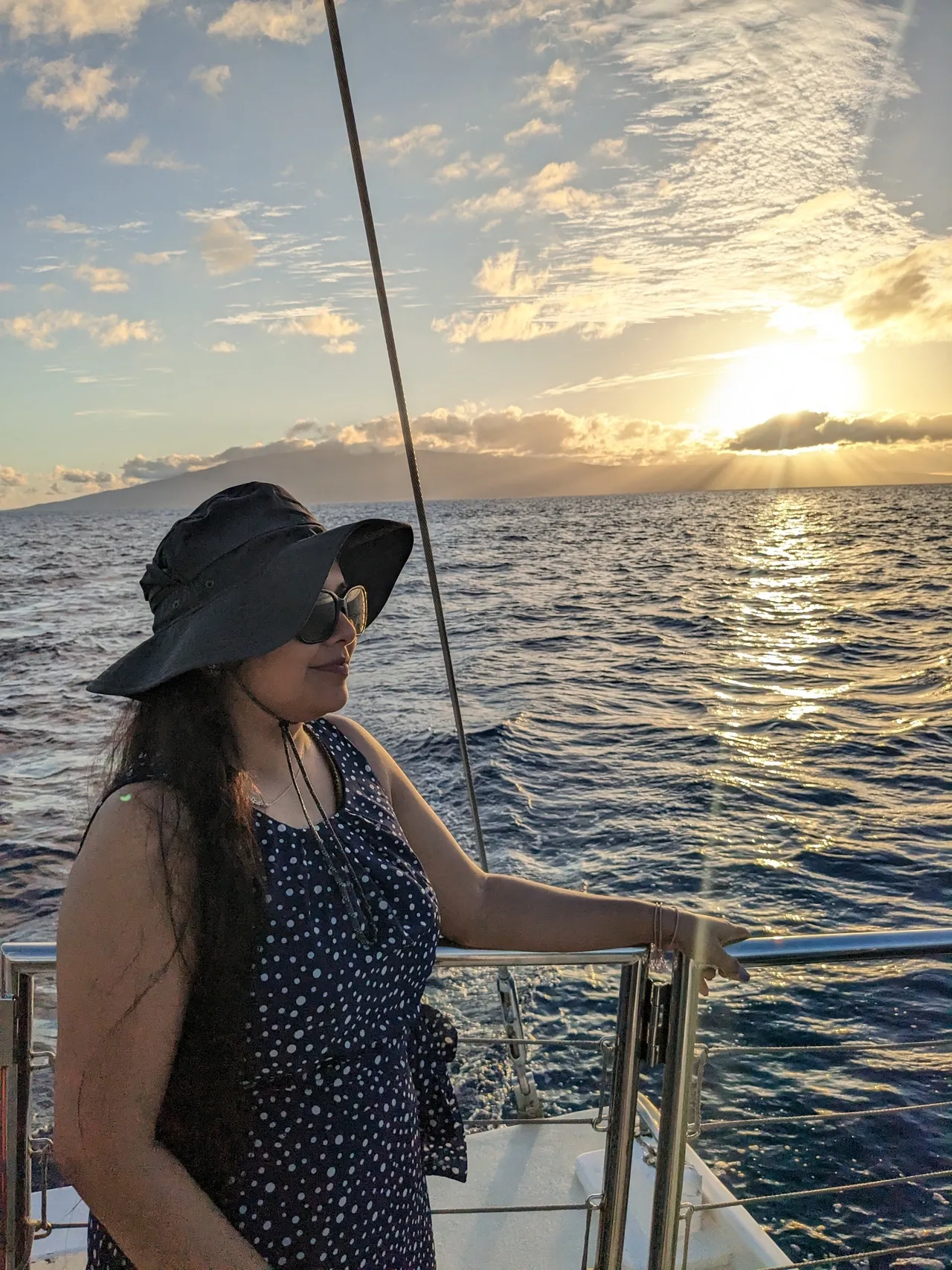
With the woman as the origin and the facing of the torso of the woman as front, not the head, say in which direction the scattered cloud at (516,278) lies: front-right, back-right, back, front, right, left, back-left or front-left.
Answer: back-left

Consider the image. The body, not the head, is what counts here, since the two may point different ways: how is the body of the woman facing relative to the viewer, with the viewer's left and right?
facing the viewer and to the right of the viewer

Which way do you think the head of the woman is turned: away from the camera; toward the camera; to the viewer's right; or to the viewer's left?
to the viewer's right

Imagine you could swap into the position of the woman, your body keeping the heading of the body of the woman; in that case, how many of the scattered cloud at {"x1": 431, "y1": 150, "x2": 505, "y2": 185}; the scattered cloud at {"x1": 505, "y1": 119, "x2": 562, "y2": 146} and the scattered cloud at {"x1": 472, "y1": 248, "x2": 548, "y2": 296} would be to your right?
0

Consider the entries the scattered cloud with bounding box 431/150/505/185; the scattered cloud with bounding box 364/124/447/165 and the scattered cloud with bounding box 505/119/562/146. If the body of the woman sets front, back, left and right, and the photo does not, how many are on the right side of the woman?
0

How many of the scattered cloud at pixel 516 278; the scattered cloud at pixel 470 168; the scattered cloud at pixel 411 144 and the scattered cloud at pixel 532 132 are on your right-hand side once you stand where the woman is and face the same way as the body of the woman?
0

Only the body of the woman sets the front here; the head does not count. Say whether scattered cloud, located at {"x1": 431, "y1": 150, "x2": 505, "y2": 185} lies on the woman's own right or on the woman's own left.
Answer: on the woman's own left

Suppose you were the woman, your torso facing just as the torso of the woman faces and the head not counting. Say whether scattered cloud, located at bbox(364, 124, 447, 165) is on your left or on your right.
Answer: on your left

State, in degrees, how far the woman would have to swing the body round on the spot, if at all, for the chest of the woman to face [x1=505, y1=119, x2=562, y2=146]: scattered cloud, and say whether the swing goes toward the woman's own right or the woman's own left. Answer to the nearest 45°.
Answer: approximately 135° to the woman's own left
